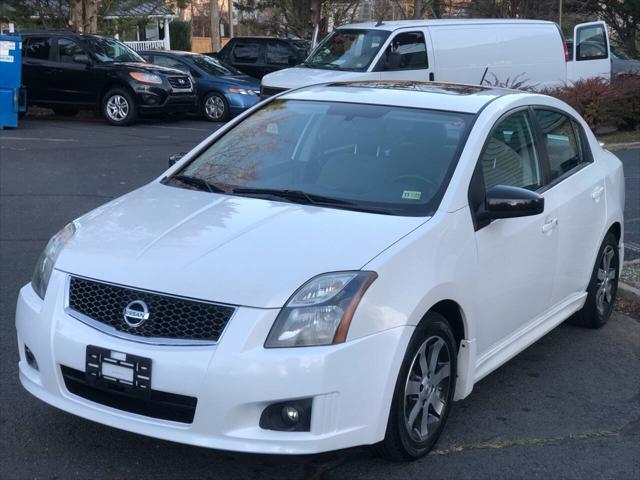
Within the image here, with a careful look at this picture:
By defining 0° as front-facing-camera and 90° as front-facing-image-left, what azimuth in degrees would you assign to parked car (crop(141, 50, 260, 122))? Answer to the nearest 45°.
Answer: approximately 315°

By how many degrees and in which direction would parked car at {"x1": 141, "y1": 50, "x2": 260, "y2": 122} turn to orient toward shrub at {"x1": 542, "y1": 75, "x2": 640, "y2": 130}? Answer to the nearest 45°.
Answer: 0° — it already faces it

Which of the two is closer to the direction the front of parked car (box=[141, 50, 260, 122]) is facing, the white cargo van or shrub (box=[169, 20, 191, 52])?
the white cargo van

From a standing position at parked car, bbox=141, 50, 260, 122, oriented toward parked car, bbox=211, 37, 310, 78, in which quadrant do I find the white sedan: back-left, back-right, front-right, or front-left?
back-right

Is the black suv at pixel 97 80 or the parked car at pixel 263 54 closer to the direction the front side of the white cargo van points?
the black suv

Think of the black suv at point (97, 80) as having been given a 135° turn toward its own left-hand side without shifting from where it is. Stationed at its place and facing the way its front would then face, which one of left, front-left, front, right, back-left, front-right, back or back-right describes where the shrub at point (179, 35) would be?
front

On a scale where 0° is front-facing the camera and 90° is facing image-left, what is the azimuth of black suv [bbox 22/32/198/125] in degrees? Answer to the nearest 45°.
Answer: approximately 315°

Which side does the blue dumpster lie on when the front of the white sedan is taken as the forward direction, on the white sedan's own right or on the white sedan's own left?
on the white sedan's own right
